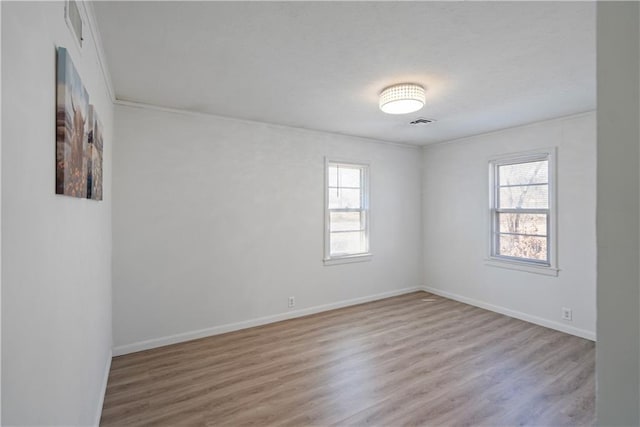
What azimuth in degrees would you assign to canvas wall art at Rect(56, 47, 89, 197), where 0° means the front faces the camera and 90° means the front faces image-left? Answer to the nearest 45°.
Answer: approximately 270°

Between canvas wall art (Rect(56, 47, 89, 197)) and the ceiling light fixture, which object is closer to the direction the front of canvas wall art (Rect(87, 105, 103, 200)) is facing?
the ceiling light fixture

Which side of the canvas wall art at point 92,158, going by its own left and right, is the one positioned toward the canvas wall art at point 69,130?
right

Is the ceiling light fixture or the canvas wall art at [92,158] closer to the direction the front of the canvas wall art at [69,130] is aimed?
the ceiling light fixture

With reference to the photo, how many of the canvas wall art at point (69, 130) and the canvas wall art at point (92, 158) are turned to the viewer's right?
2

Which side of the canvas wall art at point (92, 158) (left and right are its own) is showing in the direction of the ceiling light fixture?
front

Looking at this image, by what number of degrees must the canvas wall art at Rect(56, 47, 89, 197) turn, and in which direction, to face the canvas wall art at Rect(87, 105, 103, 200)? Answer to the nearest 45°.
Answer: approximately 90° to its left

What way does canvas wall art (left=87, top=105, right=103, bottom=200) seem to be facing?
to the viewer's right

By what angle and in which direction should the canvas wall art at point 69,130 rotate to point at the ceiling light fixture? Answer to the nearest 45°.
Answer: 0° — it already faces it
